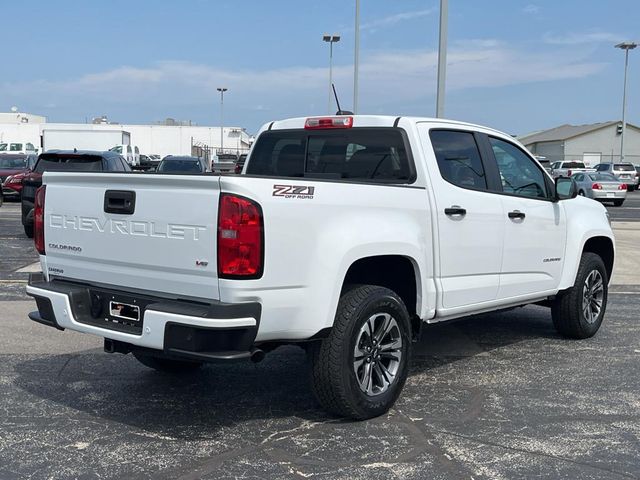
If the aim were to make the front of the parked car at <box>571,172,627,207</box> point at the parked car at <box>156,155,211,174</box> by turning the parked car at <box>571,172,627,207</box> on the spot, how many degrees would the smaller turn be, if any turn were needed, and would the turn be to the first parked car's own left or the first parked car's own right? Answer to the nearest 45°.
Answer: approximately 90° to the first parked car's own left

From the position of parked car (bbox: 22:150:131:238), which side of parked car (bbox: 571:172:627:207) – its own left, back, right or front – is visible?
left

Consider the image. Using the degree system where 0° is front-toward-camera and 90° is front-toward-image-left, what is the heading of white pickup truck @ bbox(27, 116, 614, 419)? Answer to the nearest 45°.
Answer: approximately 225°

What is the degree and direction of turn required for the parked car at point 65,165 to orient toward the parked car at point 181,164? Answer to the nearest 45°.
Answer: approximately 45° to its right

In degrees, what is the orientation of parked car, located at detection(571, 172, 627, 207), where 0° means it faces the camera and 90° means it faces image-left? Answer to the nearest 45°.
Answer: approximately 135°

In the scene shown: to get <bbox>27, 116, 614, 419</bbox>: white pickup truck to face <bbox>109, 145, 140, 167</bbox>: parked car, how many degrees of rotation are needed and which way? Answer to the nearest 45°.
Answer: approximately 45° to its left

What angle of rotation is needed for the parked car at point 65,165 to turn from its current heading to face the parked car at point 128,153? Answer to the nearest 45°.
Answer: approximately 45° to its left

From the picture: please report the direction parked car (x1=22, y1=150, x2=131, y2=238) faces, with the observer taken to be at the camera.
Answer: facing away from the viewer and to the right of the viewer

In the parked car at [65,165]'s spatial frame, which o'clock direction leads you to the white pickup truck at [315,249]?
The white pickup truck is roughly at 4 o'clock from the parked car.
